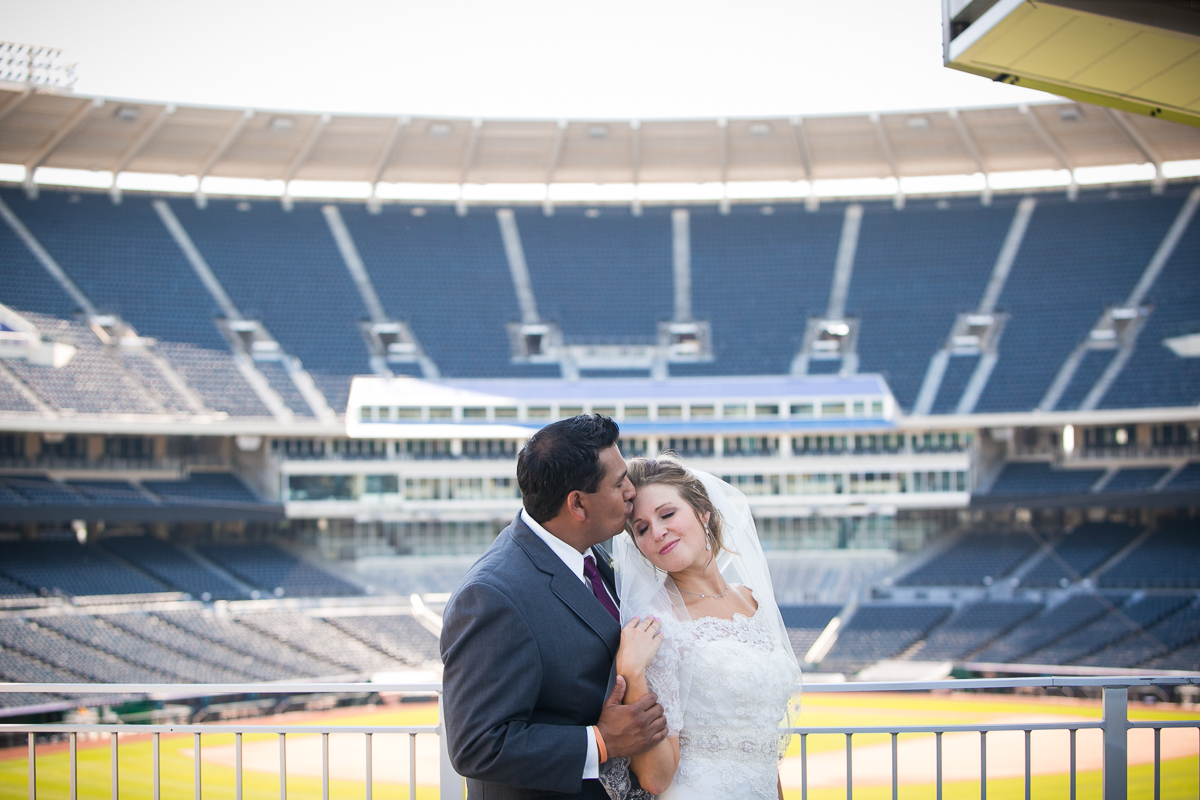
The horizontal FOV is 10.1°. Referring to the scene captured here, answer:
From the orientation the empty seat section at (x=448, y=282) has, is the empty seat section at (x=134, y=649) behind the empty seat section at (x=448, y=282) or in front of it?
in front

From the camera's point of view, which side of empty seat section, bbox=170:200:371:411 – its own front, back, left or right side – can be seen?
front

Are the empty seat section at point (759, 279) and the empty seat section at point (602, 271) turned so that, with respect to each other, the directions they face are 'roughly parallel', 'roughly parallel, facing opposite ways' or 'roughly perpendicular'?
roughly parallel

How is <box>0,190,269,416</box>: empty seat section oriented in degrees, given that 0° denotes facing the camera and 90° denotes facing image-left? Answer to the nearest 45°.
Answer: approximately 315°

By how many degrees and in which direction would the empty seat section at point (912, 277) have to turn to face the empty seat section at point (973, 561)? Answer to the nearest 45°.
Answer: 0° — it already faces it

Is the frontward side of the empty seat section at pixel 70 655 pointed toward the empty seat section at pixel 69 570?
no

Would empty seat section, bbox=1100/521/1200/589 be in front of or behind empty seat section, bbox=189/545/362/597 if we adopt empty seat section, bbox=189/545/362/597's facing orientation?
in front

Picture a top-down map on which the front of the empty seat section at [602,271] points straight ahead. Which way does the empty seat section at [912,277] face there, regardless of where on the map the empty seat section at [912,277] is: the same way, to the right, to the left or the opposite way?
the same way

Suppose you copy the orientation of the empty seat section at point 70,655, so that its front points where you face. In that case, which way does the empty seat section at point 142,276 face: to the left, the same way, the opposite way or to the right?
the same way

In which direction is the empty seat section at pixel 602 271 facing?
toward the camera

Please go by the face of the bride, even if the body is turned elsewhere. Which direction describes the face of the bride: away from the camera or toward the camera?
toward the camera

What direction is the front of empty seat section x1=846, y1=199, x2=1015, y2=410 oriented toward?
toward the camera

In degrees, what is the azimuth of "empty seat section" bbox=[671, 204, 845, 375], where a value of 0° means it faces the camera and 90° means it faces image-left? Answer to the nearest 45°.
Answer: approximately 0°

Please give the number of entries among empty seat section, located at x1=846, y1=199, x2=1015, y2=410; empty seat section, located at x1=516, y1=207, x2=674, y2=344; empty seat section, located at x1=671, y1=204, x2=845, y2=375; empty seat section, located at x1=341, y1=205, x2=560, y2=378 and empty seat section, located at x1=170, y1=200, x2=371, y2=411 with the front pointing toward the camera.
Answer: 5

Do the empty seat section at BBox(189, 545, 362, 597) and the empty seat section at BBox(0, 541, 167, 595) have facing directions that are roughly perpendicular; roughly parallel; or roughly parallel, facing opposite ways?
roughly parallel

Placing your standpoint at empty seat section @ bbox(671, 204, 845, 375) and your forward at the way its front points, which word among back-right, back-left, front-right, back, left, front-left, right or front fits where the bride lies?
front

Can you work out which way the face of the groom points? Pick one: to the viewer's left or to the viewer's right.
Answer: to the viewer's right
